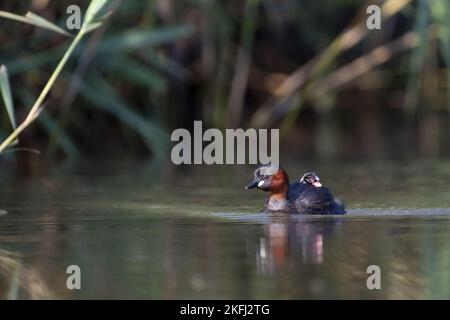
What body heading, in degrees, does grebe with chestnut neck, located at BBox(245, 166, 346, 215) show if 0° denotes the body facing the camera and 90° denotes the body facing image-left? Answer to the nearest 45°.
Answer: approximately 90°
